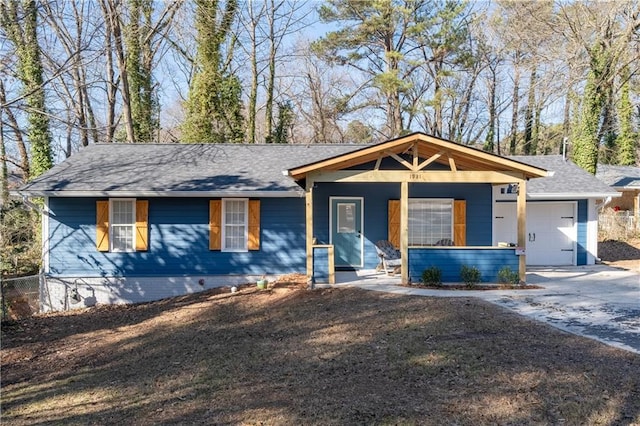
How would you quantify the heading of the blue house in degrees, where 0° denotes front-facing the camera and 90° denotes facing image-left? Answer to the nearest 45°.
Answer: approximately 0°

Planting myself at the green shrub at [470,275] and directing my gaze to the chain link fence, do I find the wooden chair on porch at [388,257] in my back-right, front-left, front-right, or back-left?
front-right

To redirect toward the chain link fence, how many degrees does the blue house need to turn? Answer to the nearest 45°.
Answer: approximately 90° to its right

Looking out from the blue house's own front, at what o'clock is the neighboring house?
The neighboring house is roughly at 8 o'clock from the blue house.

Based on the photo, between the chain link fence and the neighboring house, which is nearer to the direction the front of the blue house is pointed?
the chain link fence
